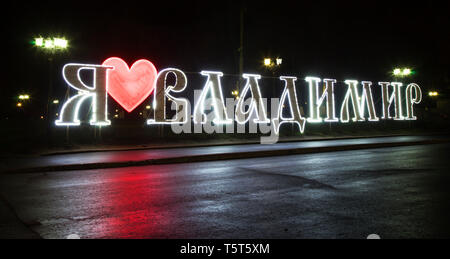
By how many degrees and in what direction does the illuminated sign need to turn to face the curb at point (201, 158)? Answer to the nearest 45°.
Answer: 0° — it already faces it

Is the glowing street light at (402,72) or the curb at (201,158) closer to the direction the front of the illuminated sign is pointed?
the curb

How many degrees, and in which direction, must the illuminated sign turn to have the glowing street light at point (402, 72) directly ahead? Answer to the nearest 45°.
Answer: approximately 90° to its left

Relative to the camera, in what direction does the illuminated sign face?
facing the viewer and to the right of the viewer
